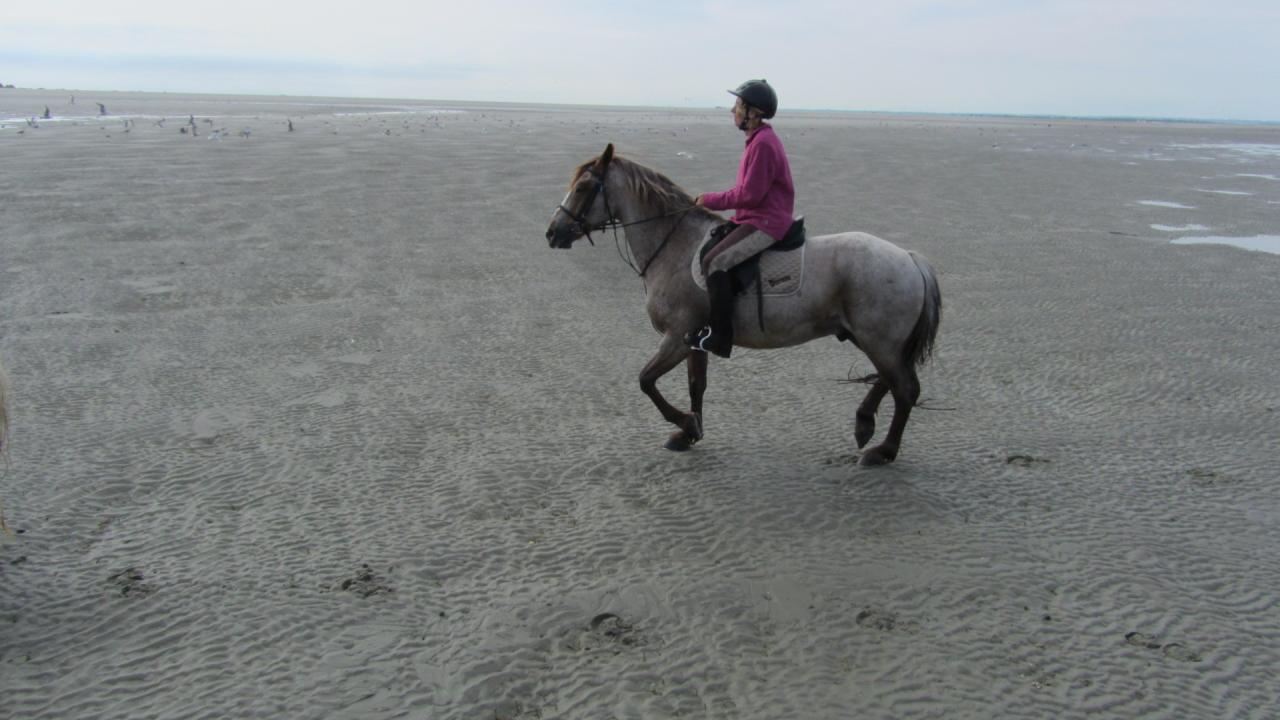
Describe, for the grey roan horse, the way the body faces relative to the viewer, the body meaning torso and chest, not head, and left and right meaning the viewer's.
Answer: facing to the left of the viewer

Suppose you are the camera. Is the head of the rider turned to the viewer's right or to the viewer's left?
to the viewer's left

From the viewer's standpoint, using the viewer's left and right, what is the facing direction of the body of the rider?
facing to the left of the viewer
